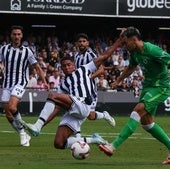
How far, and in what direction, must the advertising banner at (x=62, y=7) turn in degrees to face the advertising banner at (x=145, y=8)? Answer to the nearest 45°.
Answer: approximately 90° to its left

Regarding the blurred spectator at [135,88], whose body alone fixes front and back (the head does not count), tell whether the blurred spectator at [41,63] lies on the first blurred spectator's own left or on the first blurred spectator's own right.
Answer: on the first blurred spectator's own right

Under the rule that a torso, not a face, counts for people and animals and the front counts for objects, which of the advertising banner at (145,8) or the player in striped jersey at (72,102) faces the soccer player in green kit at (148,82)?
the advertising banner

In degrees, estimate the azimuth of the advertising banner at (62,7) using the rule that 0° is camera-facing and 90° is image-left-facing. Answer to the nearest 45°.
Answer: approximately 0°

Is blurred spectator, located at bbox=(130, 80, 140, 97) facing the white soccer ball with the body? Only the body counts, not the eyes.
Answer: yes
